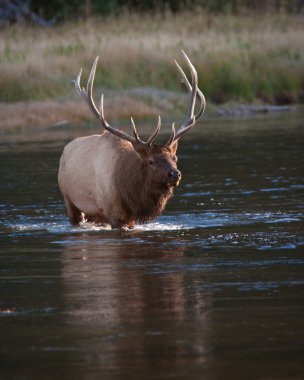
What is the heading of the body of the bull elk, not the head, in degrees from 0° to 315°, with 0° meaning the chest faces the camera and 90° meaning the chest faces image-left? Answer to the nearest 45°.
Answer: approximately 315°
